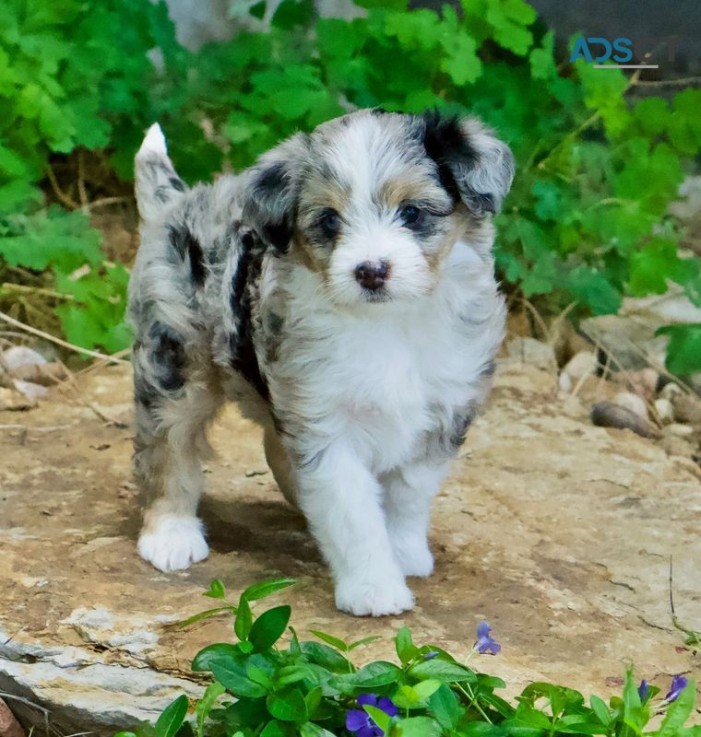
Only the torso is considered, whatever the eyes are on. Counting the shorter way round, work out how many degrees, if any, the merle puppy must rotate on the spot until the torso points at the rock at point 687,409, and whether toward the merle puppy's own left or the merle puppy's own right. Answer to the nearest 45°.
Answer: approximately 90° to the merle puppy's own left

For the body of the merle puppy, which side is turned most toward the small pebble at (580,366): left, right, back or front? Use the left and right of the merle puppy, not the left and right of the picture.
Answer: left

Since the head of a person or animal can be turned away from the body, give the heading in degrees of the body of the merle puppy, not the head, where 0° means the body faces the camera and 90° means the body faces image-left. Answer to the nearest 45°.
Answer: approximately 315°

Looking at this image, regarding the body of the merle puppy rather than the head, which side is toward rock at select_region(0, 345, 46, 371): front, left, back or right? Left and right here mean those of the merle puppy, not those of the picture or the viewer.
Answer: back

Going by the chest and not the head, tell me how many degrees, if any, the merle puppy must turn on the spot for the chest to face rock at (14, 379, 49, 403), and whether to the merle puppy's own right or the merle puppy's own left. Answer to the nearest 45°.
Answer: approximately 180°

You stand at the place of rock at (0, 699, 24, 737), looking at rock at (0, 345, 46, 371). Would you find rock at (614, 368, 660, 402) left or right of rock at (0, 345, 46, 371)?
right

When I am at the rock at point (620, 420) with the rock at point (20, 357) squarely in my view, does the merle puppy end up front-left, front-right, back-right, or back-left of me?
front-left

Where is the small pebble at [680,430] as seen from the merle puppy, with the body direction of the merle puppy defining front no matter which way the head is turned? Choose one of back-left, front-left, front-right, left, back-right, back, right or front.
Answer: left

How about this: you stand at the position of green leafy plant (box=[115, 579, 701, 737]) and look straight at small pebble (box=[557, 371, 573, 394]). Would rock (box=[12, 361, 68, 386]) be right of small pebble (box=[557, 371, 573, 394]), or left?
left

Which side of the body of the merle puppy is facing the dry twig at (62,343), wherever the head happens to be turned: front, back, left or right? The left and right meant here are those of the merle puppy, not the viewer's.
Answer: back

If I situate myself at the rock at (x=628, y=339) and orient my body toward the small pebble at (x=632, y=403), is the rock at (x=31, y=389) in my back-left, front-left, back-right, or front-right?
front-right

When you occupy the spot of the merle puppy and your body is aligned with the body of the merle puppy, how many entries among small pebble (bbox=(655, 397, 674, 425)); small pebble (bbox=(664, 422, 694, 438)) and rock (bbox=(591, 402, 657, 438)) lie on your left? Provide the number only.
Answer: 3
